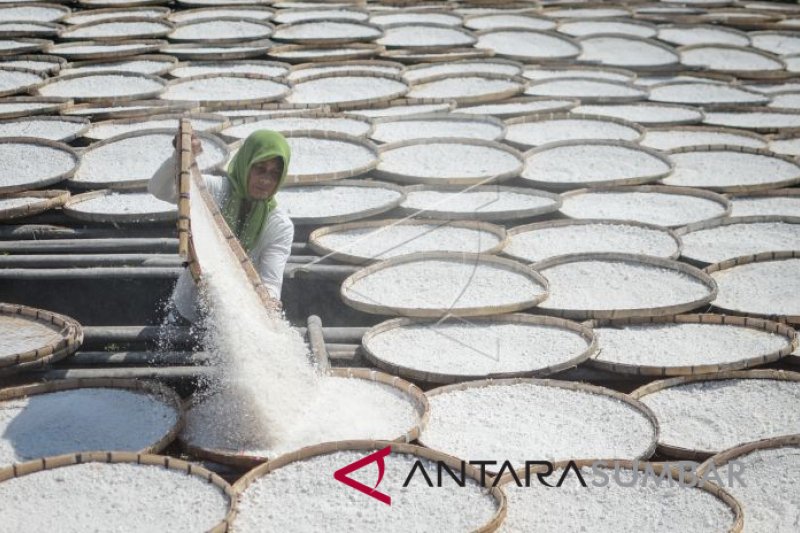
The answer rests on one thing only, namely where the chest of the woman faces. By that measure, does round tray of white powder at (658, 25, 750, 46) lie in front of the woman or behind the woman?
behind

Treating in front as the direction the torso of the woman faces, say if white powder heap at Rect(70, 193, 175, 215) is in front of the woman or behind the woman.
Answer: behind

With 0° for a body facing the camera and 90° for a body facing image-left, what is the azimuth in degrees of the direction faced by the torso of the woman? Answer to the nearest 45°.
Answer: approximately 0°

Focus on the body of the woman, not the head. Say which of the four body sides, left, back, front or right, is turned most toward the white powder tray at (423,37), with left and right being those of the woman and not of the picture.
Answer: back

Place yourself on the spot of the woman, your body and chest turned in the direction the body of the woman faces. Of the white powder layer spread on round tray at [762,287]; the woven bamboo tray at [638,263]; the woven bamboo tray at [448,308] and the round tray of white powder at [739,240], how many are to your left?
4

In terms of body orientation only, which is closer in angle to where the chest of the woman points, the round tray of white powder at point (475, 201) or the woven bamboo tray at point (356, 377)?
the woven bamboo tray

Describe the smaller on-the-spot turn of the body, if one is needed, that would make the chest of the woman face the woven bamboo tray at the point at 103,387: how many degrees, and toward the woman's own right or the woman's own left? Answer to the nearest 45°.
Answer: approximately 45° to the woman's own right

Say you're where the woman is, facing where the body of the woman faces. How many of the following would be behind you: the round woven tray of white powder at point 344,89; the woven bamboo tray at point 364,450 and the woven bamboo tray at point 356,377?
1

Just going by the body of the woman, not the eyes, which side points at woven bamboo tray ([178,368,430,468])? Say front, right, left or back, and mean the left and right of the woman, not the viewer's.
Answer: front

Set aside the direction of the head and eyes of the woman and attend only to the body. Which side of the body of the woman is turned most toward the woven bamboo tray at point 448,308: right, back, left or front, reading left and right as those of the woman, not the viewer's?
left

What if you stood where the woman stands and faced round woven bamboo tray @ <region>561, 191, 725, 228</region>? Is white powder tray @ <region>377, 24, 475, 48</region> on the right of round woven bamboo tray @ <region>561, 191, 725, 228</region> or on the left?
left

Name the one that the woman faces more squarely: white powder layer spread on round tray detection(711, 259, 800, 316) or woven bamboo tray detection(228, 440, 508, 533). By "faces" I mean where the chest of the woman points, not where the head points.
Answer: the woven bamboo tray

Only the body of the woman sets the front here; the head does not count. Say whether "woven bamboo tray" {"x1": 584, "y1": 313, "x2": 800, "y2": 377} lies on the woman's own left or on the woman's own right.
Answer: on the woman's own left

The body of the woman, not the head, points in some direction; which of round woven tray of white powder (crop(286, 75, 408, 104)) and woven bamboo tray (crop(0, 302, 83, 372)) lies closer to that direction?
the woven bamboo tray
